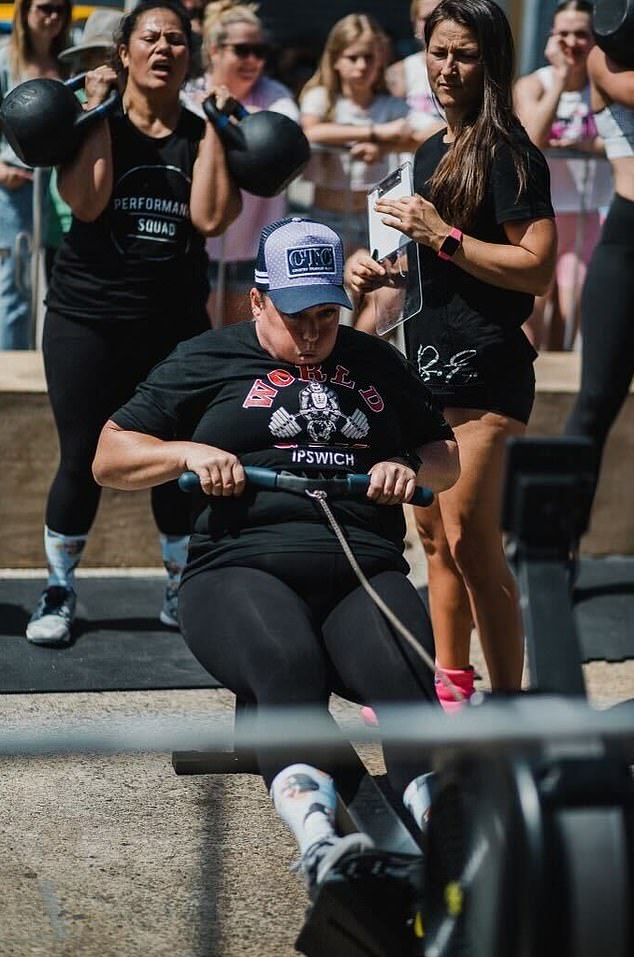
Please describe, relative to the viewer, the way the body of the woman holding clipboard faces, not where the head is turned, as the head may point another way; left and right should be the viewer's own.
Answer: facing the viewer and to the left of the viewer

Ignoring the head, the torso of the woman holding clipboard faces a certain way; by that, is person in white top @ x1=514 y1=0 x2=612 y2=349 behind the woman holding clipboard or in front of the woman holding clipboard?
behind

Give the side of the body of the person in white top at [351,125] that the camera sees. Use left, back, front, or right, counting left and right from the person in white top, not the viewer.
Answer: front

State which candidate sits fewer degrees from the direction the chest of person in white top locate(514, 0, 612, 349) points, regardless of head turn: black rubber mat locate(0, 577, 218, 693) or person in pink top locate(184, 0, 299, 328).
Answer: the black rubber mat

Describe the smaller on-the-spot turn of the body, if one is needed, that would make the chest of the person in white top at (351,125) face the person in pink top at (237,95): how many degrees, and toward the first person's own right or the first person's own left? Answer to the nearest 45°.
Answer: approximately 45° to the first person's own right

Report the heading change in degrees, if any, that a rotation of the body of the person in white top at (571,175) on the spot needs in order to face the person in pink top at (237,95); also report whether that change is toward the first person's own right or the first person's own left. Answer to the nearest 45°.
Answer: approximately 90° to the first person's own right

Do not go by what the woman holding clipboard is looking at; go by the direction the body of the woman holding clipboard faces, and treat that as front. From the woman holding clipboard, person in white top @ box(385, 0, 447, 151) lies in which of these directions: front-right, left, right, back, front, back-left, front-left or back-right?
back-right

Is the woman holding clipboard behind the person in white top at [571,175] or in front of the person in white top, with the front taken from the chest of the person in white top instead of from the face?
in front

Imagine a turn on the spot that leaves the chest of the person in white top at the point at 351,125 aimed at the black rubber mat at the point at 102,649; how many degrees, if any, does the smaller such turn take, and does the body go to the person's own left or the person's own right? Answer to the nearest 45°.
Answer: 0° — they already face it

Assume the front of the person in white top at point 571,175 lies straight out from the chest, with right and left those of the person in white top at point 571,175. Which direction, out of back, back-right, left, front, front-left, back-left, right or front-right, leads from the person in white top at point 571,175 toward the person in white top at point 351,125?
right

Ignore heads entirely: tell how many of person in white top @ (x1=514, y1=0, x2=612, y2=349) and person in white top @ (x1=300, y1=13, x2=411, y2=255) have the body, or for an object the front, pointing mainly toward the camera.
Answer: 2
